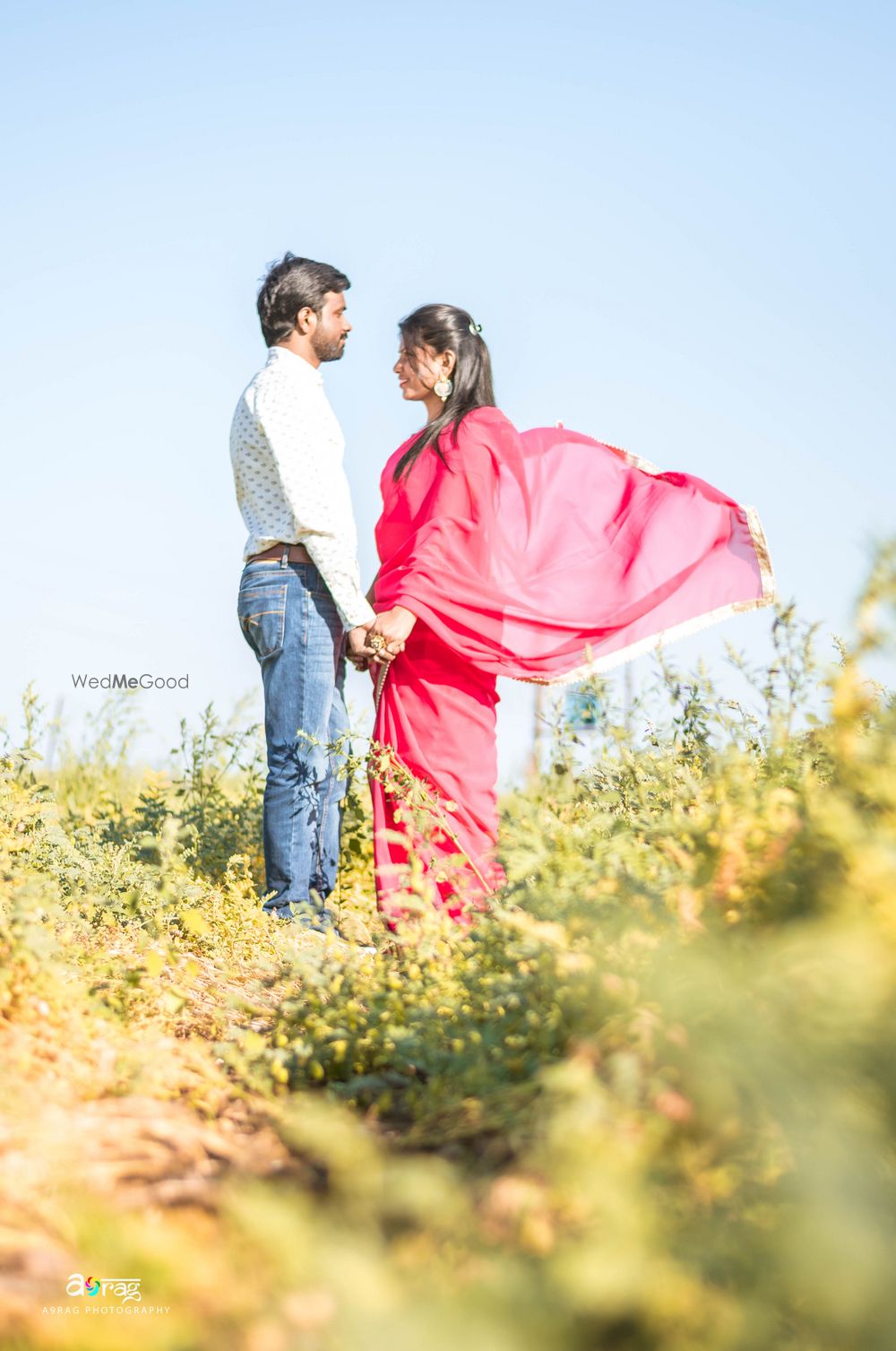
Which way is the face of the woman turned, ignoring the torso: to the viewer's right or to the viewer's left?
to the viewer's left

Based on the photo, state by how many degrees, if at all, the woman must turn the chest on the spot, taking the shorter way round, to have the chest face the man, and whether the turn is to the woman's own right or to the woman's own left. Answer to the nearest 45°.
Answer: approximately 45° to the woman's own left

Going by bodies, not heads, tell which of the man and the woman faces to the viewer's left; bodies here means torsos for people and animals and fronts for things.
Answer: the woman

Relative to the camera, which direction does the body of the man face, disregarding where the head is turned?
to the viewer's right

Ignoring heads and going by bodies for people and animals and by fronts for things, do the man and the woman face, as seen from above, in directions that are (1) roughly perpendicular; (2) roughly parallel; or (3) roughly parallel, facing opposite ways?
roughly parallel, facing opposite ways

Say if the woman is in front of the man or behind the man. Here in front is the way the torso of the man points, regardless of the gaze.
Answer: in front

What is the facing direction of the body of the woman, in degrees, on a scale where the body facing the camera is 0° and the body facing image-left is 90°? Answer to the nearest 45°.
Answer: approximately 90°

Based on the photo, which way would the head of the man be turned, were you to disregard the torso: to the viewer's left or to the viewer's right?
to the viewer's right

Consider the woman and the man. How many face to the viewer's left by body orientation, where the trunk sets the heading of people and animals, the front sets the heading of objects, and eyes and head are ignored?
1
